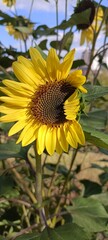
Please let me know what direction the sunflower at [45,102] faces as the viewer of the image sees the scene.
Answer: facing the viewer
